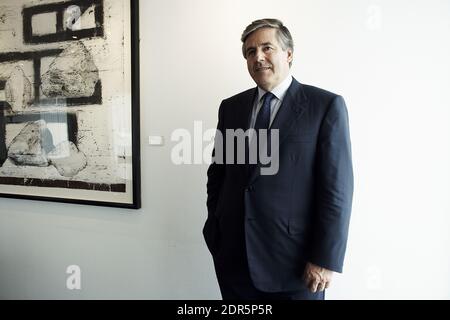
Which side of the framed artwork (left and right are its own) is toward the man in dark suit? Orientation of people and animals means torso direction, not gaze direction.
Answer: left

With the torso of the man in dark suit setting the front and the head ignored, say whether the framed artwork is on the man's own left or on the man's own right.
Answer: on the man's own right

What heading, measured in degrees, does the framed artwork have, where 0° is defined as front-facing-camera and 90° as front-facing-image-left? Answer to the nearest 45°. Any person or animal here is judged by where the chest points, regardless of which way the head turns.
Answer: approximately 45°
